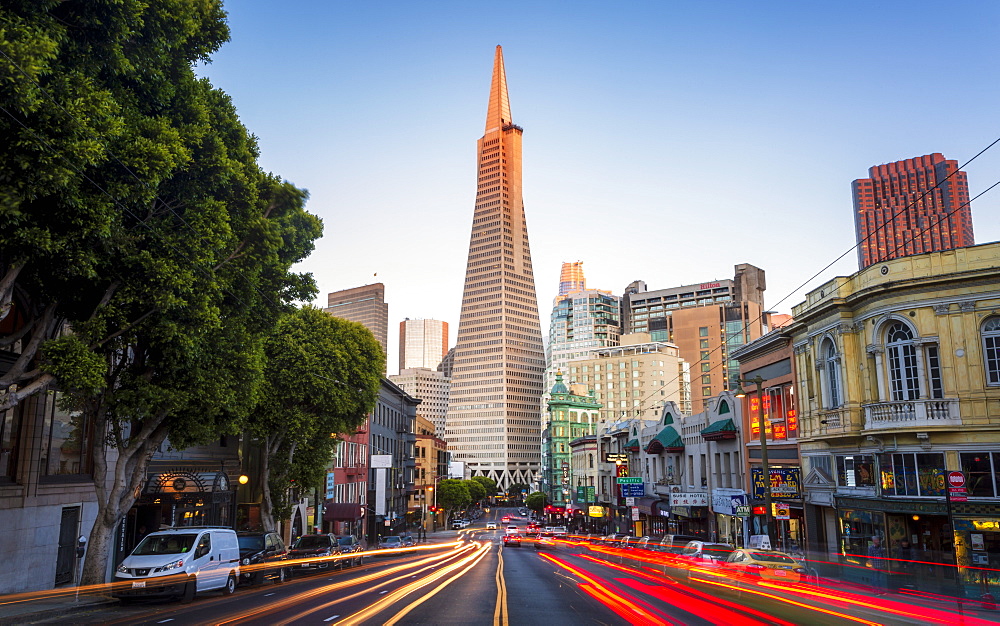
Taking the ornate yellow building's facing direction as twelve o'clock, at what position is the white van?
The white van is roughly at 12 o'clock from the ornate yellow building.

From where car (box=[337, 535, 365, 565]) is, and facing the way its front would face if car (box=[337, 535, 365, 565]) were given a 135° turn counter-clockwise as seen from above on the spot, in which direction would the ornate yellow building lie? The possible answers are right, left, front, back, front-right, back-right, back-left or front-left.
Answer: front-right

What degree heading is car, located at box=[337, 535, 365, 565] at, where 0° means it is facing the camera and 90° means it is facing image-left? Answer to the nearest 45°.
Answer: approximately 45°

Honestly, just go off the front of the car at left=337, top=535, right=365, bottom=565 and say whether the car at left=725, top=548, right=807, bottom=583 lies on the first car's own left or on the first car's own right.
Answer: on the first car's own left

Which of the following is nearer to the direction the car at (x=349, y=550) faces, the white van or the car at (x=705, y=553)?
the white van

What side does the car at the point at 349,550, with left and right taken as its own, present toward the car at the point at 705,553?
left

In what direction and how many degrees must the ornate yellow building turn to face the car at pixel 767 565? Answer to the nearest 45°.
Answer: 0° — it already faces it

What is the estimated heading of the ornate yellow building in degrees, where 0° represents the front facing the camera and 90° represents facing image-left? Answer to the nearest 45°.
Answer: approximately 45°
